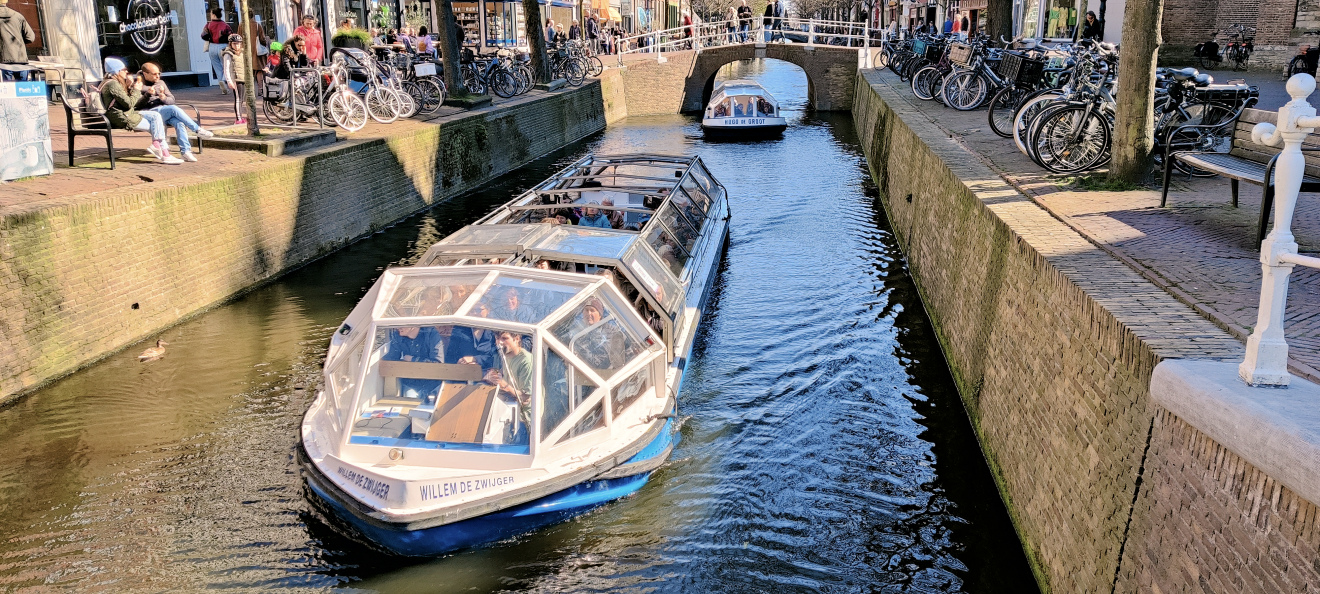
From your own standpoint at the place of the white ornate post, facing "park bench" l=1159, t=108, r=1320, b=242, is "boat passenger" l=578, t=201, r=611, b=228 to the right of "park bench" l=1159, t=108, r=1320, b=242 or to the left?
left

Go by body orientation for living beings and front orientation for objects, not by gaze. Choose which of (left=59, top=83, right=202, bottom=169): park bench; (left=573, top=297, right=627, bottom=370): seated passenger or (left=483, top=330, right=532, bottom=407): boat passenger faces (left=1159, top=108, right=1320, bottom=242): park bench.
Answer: (left=59, top=83, right=202, bottom=169): park bench

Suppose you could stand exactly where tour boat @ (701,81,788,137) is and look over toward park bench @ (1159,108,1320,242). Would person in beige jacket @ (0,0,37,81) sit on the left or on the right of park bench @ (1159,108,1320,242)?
right

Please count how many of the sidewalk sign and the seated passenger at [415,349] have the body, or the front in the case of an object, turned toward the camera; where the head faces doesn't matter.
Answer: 2

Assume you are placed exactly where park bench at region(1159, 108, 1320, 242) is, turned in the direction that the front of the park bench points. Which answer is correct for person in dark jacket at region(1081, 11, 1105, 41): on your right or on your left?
on your right

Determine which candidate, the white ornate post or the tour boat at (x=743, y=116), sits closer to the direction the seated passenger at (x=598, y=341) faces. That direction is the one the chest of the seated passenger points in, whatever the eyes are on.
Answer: the white ornate post

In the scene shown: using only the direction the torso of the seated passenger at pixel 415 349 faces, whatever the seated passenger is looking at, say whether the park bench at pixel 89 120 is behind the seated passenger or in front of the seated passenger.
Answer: behind

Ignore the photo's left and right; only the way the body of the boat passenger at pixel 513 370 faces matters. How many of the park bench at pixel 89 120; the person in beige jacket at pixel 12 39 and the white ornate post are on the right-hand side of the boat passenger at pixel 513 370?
2

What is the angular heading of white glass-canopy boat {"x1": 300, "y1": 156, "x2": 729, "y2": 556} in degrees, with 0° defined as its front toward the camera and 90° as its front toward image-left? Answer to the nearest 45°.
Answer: approximately 45°

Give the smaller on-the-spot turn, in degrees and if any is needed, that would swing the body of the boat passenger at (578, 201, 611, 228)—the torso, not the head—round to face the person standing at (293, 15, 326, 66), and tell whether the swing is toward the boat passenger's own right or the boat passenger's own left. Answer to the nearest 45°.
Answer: approximately 135° to the boat passenger's own right
